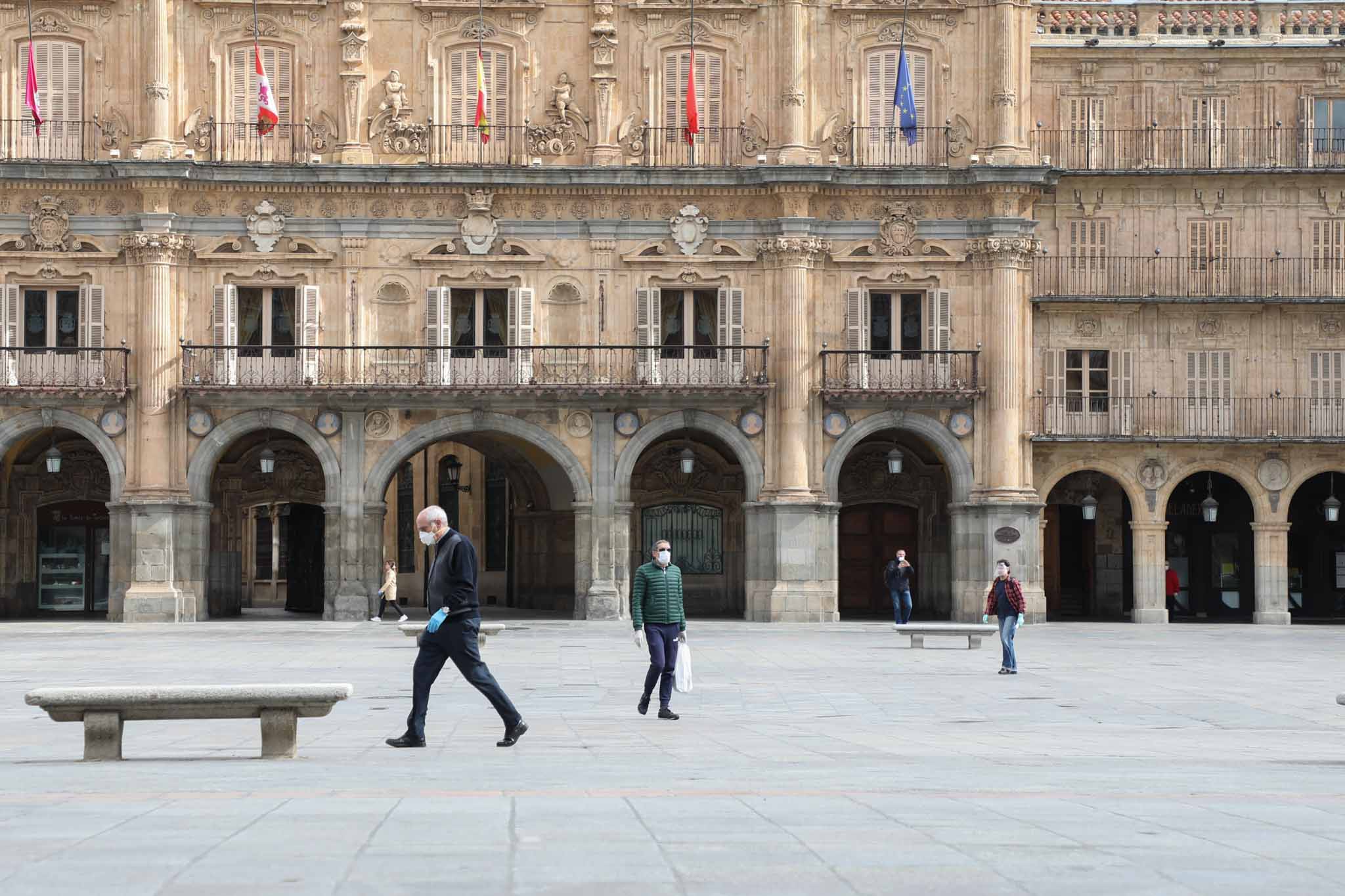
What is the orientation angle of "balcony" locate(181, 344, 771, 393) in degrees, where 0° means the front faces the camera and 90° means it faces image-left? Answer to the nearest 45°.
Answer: approximately 0°

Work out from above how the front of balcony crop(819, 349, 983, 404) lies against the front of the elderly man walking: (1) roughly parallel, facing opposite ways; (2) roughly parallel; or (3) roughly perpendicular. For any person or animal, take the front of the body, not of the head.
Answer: roughly perpendicular

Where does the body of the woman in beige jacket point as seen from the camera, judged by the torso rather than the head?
to the viewer's left

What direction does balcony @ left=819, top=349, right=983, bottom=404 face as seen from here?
toward the camera

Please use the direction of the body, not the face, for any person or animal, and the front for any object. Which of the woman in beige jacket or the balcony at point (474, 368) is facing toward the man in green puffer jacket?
the balcony

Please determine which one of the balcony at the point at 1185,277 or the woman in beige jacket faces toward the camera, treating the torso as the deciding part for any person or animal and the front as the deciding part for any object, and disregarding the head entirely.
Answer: the balcony

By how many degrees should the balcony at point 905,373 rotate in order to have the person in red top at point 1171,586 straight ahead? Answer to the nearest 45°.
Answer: approximately 135° to its left

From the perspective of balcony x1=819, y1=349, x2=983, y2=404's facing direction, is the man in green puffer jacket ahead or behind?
ahead

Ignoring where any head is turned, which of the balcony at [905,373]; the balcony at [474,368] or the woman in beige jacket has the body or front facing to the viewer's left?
the woman in beige jacket

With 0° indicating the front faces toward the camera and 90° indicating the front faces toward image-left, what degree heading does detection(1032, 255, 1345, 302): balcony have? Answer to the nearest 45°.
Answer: approximately 0°
